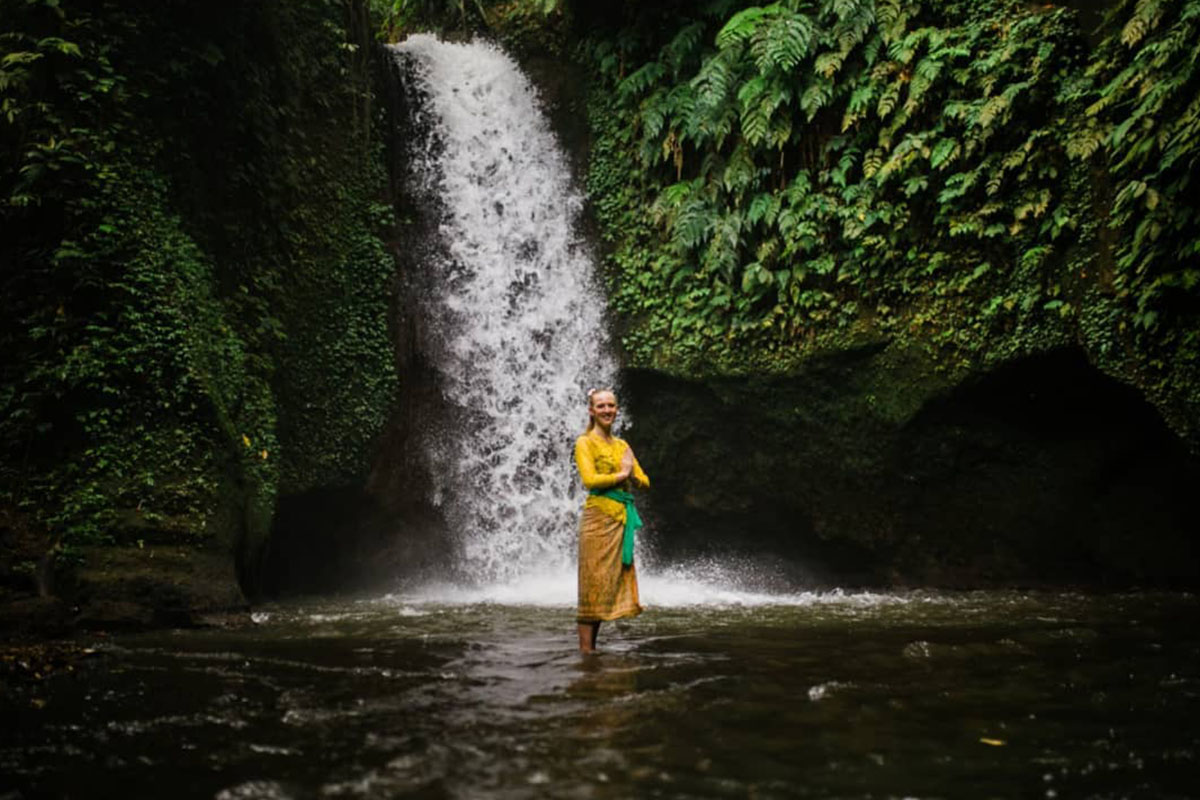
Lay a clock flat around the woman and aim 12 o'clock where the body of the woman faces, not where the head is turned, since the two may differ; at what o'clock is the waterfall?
The waterfall is roughly at 7 o'clock from the woman.
